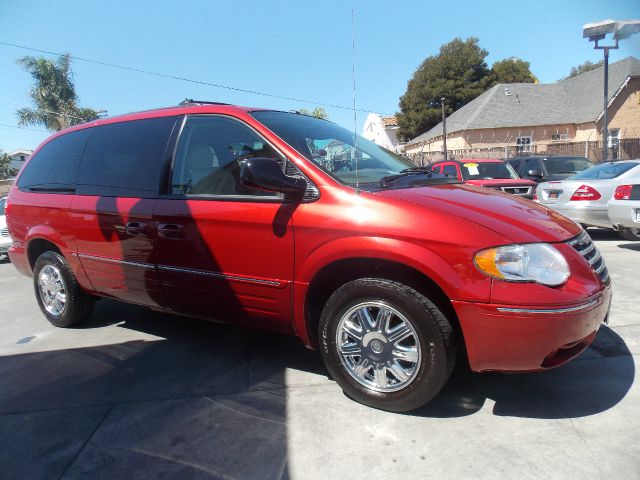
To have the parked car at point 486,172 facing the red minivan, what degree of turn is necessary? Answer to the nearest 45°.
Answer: approximately 45° to its right

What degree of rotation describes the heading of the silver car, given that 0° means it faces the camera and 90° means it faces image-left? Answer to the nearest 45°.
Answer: approximately 180°

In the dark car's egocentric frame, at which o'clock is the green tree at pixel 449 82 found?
The green tree is roughly at 7 o'clock from the dark car.

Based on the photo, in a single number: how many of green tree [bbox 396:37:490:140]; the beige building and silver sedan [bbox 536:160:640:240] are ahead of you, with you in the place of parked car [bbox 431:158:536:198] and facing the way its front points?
1

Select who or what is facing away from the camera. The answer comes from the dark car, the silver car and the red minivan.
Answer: the silver car

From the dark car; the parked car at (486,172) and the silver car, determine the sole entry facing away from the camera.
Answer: the silver car

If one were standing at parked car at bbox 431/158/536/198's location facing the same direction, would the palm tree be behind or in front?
behind

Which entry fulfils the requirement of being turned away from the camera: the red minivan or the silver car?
the silver car

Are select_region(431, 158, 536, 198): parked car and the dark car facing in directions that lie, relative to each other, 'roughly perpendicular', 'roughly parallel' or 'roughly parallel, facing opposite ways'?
roughly parallel

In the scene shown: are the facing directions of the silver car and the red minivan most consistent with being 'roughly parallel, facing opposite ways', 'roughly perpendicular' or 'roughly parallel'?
roughly perpendicular

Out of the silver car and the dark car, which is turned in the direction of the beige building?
the silver car

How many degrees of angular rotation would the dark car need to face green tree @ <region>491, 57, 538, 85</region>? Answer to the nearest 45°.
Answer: approximately 135° to its left

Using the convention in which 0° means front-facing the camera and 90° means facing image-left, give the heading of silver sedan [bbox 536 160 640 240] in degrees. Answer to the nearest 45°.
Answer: approximately 225°

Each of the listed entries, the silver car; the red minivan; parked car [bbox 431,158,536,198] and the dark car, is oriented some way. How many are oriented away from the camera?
1

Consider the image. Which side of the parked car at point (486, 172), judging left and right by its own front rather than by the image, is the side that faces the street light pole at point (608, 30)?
left

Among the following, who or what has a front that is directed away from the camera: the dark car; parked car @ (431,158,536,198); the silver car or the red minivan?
the silver car
